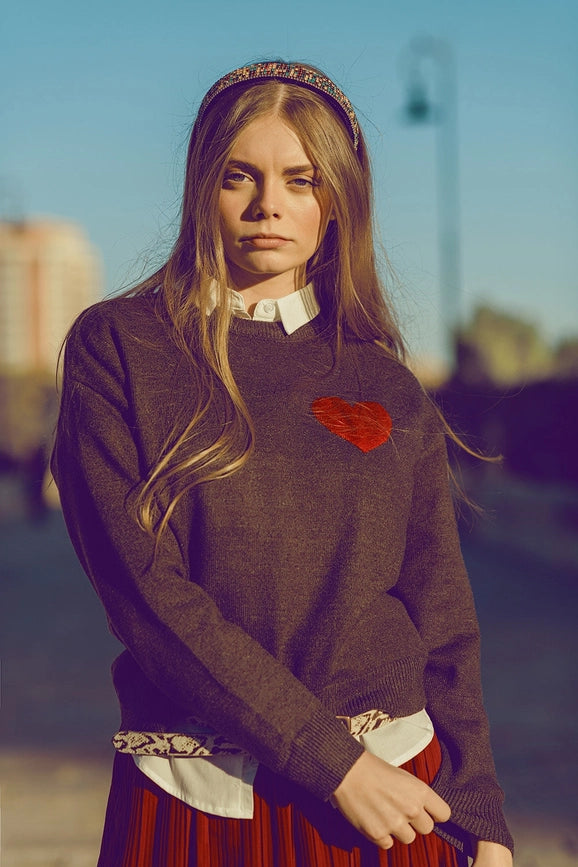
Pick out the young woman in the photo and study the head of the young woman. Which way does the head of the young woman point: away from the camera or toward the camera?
toward the camera

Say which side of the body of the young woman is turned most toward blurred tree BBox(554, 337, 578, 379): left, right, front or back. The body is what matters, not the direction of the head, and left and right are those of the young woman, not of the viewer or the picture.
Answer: back

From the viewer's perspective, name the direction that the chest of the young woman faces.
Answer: toward the camera
